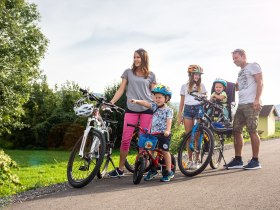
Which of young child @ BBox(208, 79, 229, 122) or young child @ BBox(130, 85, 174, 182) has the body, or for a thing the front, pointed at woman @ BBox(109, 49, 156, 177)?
young child @ BBox(208, 79, 229, 122)

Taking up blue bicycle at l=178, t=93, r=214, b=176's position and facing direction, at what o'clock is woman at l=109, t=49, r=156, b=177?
The woman is roughly at 1 o'clock from the blue bicycle.

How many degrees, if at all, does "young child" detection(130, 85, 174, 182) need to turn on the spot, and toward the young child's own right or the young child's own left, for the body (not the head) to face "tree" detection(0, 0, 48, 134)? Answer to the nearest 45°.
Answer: approximately 90° to the young child's own right

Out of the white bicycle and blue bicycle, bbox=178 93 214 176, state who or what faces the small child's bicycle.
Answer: the blue bicycle

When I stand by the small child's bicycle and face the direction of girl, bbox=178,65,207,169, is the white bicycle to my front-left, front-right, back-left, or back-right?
back-left

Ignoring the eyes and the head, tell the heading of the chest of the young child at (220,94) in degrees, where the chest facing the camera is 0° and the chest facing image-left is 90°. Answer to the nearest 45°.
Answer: approximately 45°

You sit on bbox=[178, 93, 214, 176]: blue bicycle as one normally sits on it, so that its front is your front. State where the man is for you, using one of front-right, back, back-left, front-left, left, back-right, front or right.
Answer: back

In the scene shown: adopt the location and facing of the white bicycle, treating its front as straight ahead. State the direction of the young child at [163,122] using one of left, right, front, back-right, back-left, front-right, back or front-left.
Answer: back-left

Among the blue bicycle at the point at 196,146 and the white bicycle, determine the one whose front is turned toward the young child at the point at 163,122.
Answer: the blue bicycle
